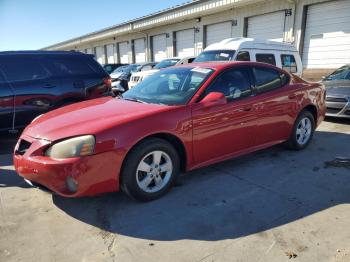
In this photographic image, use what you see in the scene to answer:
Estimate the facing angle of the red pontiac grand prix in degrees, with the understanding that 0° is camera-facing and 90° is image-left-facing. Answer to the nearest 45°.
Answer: approximately 45°

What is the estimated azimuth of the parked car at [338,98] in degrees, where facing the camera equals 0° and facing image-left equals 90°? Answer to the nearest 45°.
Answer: approximately 45°

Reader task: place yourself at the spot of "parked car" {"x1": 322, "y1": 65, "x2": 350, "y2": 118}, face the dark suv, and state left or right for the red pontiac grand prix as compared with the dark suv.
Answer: left

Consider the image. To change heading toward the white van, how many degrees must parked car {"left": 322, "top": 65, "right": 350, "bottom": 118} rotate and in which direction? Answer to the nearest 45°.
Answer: approximately 90° to its right

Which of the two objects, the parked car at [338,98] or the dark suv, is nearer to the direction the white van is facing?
the dark suv

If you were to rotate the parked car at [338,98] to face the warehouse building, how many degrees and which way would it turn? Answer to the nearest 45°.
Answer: approximately 90° to its right

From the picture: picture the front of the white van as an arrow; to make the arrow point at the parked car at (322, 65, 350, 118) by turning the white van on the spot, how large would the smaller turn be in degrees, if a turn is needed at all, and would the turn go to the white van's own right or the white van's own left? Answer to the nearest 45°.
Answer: approximately 90° to the white van's own left

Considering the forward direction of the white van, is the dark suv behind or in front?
in front

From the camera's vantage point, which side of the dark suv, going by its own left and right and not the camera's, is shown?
left

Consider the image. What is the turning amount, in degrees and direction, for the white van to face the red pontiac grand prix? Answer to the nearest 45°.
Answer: approximately 45° to its left
